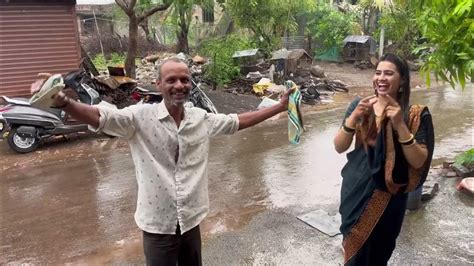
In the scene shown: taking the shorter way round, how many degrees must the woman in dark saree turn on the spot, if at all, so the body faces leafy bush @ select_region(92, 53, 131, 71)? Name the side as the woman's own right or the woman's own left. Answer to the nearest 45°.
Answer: approximately 90° to the woman's own right

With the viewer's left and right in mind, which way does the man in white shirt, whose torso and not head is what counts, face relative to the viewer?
facing the viewer

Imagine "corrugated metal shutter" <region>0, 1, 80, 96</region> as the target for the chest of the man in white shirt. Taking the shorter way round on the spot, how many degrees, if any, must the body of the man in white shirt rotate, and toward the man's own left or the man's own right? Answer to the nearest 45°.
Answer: approximately 180°

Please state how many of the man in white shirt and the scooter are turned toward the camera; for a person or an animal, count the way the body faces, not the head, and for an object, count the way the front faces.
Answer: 1

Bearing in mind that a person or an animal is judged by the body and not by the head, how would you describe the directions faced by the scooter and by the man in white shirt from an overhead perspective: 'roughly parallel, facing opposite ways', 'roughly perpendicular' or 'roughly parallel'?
roughly perpendicular

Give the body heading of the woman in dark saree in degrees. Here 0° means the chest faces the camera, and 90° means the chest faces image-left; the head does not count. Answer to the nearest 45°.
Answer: approximately 45°

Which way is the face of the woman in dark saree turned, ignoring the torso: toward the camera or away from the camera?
toward the camera

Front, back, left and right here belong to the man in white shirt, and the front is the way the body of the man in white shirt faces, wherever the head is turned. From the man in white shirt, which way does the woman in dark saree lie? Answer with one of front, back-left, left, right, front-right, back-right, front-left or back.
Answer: left

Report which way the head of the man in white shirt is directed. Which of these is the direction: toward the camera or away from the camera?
toward the camera

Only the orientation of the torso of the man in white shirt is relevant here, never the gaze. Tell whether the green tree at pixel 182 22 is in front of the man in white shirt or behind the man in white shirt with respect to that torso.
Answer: behind
